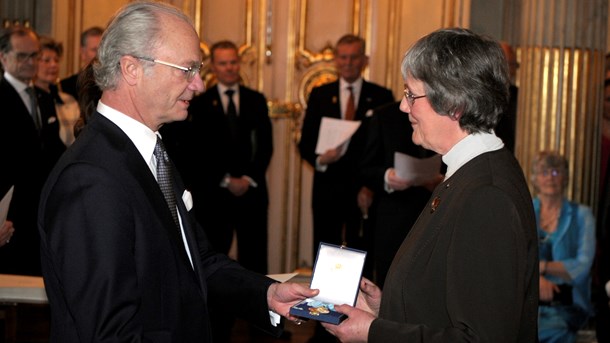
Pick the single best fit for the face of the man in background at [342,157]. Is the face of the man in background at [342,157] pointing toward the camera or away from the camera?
toward the camera

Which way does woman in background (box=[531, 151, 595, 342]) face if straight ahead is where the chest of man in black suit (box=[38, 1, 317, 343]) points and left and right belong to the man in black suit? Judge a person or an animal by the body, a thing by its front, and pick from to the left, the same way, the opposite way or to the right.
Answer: to the right

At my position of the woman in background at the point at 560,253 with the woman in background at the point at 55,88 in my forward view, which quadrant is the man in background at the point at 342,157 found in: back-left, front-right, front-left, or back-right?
front-right

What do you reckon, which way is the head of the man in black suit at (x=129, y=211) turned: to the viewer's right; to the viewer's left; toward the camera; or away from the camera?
to the viewer's right

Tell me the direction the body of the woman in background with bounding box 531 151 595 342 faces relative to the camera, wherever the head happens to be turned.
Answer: toward the camera

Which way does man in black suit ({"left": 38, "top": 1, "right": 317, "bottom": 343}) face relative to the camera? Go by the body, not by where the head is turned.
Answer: to the viewer's right

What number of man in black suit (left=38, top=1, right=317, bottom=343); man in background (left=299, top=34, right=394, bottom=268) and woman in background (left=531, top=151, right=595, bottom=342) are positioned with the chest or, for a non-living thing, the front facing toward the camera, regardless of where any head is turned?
2

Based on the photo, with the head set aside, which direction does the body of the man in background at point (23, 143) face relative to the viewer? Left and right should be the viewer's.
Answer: facing the viewer and to the right of the viewer

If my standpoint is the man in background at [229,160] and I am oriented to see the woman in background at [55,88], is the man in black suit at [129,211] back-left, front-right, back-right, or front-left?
front-left

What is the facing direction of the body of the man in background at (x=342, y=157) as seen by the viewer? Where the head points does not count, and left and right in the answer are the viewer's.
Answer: facing the viewer

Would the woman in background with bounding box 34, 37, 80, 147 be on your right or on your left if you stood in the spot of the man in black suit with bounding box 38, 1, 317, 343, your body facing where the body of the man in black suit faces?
on your left

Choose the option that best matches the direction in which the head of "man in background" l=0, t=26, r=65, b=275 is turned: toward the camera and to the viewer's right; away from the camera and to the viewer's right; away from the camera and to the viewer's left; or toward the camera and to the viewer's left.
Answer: toward the camera and to the viewer's right

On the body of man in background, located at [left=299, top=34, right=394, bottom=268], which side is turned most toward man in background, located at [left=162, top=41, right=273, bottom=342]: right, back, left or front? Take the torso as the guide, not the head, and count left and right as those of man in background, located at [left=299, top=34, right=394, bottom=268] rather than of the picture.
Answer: right

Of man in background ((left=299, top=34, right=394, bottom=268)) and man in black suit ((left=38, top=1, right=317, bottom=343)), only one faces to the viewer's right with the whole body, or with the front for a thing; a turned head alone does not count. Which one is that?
the man in black suit

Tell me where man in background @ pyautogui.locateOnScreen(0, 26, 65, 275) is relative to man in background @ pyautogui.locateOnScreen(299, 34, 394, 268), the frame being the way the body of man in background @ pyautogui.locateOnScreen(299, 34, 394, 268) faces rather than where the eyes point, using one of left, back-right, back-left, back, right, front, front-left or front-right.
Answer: front-right

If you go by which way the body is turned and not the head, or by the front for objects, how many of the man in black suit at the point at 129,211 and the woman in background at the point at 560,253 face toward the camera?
1
